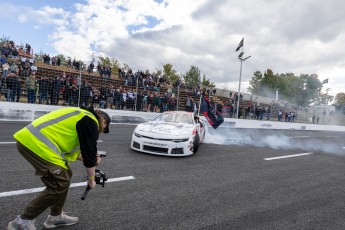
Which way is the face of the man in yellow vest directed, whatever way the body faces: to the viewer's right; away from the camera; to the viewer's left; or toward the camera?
to the viewer's right

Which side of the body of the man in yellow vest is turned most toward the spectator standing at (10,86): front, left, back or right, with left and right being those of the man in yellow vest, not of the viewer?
left

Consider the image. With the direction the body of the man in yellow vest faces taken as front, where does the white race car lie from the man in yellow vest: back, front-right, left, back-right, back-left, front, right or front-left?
front-left

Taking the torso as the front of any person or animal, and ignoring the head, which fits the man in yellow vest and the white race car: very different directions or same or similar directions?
very different directions

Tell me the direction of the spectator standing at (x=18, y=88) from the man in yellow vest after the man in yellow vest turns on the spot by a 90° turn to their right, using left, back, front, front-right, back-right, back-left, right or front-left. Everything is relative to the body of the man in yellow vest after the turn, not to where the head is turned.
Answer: back

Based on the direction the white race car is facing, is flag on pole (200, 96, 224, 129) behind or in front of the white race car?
behind

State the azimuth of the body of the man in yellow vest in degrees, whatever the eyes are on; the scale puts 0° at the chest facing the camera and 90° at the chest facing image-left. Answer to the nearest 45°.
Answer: approximately 270°

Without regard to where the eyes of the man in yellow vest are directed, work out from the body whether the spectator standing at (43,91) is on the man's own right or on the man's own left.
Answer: on the man's own left
